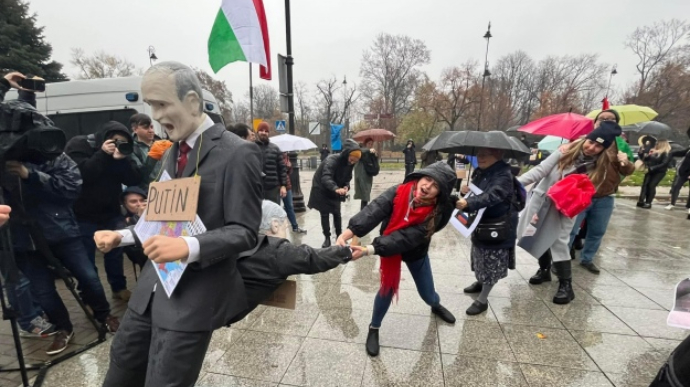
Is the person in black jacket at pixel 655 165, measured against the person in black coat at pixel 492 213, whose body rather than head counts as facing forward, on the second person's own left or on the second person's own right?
on the second person's own right

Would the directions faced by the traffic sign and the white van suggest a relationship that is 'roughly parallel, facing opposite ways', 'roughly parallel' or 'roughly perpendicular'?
roughly perpendicular

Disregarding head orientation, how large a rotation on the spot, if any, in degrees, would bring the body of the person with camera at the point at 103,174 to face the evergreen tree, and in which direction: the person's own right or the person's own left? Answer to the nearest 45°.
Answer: approximately 135° to the person's own left

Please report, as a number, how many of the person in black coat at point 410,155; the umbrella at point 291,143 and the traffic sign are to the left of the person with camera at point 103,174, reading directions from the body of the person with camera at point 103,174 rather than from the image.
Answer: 3

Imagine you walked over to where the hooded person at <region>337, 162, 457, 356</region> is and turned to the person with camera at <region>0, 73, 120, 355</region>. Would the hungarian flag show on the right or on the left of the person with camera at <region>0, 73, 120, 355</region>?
right

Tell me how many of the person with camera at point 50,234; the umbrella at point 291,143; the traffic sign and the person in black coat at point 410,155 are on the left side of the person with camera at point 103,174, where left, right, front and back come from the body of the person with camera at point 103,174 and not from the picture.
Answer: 3

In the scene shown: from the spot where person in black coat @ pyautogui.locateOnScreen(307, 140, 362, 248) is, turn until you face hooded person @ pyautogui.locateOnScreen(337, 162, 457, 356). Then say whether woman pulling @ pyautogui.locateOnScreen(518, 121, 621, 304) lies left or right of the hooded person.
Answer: left

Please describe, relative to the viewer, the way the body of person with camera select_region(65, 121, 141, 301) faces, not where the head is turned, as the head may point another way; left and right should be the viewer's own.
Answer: facing the viewer and to the right of the viewer

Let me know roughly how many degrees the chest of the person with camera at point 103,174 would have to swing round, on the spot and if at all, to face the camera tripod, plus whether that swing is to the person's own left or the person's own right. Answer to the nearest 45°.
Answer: approximately 90° to the person's own right

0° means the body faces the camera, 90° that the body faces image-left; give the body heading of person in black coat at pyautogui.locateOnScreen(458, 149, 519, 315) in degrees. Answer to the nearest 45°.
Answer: approximately 90°
